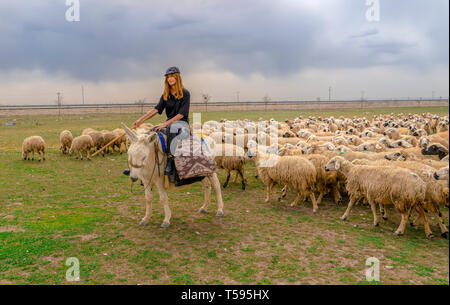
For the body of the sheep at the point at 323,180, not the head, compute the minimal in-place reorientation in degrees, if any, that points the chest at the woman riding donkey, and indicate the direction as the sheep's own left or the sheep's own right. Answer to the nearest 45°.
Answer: approximately 45° to the sheep's own left

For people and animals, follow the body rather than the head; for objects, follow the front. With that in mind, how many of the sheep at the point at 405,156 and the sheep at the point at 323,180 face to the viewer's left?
2

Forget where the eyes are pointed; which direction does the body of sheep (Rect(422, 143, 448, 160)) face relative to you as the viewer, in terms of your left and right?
facing to the left of the viewer

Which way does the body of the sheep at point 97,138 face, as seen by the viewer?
to the viewer's left

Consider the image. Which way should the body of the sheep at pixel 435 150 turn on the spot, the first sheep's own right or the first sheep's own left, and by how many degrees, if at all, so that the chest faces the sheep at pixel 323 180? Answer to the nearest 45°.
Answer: approximately 45° to the first sheep's own left

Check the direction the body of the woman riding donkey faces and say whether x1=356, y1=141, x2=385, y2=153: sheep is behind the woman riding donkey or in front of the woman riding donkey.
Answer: behind

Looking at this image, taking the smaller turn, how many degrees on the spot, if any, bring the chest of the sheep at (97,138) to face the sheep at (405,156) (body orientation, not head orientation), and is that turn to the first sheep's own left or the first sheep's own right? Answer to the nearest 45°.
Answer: approximately 135° to the first sheep's own left

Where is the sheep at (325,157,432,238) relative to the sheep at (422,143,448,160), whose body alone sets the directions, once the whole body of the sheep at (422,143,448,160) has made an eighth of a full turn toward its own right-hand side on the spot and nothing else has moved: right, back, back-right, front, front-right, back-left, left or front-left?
back-left

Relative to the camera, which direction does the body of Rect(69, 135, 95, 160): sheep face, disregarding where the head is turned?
to the viewer's left

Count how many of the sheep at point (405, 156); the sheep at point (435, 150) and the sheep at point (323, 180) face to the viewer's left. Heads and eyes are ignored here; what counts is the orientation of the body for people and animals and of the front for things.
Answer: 3
